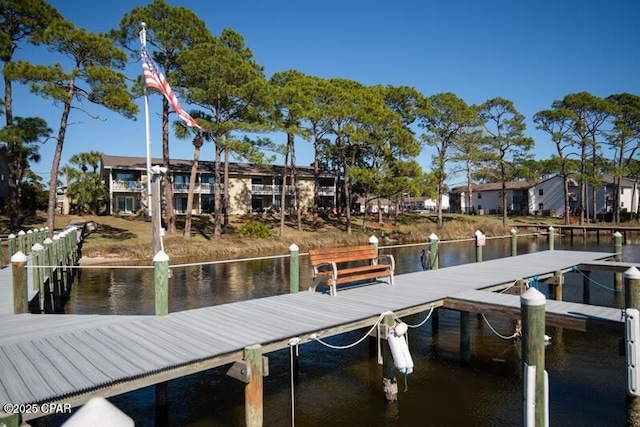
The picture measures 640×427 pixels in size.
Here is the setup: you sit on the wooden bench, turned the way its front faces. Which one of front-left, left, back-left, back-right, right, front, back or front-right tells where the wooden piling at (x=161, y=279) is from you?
right

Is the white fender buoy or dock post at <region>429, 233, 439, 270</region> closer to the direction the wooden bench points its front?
the white fender buoy

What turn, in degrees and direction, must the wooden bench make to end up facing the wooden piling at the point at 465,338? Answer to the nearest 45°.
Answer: approximately 45° to its left

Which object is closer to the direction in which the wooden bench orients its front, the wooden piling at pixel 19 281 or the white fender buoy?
the white fender buoy

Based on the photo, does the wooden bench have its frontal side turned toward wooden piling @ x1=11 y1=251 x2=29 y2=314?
no

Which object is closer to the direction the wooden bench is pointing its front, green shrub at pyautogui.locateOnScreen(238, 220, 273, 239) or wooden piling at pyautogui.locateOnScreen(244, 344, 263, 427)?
the wooden piling

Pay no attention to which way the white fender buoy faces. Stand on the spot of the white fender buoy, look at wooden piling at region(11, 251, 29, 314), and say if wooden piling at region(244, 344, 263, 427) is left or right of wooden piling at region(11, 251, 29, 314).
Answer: left

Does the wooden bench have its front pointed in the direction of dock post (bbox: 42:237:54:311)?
no

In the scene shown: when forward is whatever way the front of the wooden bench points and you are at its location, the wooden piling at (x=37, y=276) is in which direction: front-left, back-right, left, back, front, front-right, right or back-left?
back-right

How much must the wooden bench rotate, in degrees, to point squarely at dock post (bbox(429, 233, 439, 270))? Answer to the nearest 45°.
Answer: approximately 90° to its left

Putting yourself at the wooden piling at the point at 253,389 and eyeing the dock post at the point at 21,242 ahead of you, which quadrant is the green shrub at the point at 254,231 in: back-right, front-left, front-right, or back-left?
front-right
